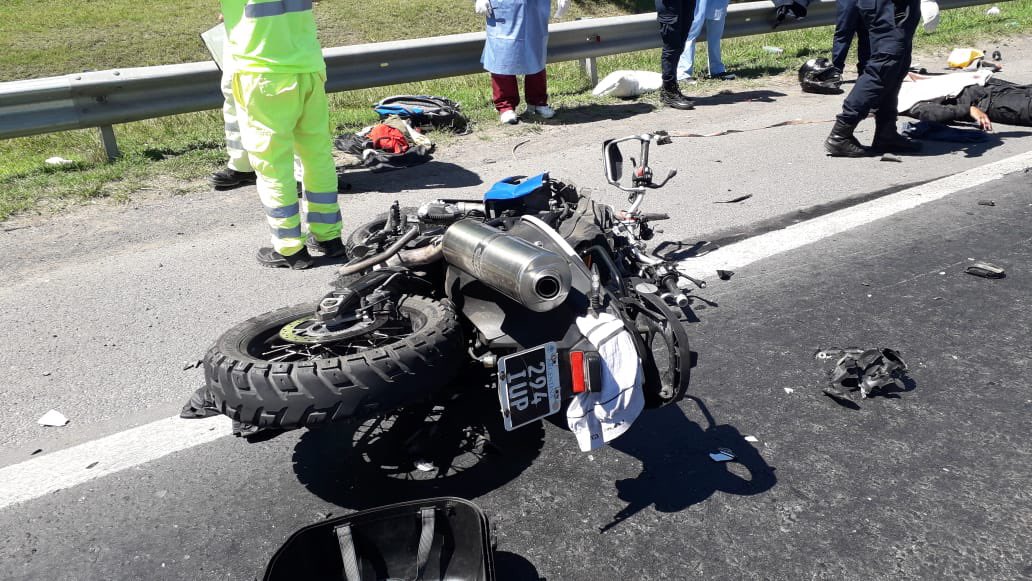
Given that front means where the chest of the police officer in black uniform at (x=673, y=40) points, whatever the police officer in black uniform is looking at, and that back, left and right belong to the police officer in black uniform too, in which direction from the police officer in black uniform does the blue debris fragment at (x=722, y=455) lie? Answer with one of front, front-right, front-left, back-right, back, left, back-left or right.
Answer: front-right

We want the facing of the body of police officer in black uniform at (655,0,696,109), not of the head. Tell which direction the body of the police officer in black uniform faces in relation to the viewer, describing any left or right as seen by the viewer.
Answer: facing the viewer and to the right of the viewer

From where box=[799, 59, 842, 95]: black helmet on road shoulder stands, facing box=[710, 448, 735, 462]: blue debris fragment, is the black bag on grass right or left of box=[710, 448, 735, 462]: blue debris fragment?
right

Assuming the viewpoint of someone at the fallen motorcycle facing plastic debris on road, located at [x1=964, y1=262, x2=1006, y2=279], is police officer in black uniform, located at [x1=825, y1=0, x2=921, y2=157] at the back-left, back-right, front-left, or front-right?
front-left

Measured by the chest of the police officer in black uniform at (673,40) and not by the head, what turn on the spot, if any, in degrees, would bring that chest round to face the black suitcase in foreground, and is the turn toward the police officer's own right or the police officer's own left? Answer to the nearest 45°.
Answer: approximately 45° to the police officer's own right

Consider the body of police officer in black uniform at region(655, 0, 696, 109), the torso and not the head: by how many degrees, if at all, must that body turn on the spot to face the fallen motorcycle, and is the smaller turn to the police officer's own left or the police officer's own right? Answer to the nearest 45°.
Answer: approximately 45° to the police officer's own right

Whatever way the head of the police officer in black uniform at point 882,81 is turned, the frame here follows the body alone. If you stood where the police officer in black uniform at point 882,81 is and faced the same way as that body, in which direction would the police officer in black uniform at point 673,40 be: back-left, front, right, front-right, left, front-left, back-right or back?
back-left

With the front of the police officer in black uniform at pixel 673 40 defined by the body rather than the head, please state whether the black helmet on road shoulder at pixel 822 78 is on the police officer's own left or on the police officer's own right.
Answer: on the police officer's own left

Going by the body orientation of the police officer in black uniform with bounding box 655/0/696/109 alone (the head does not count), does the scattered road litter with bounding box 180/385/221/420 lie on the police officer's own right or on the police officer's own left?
on the police officer's own right

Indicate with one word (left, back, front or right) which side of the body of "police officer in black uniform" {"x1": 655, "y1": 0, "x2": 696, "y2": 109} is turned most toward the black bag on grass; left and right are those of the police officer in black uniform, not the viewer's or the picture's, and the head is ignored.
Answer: back
